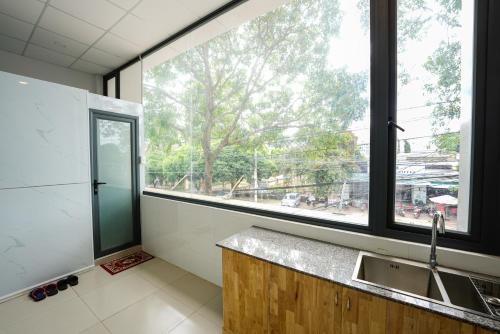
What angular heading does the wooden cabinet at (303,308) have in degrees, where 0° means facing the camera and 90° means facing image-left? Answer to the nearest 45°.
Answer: approximately 45°

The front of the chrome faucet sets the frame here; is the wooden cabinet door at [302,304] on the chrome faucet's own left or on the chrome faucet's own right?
on the chrome faucet's own right

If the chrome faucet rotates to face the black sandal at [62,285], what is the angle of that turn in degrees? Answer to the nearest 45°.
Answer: approximately 90° to its right

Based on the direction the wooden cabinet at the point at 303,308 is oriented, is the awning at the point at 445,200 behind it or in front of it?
behind

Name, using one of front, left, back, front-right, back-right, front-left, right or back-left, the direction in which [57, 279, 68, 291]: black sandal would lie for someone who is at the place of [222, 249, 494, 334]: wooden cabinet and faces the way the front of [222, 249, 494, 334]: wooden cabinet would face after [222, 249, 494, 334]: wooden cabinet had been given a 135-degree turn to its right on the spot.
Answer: left

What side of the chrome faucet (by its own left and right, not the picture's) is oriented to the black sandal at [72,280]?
right

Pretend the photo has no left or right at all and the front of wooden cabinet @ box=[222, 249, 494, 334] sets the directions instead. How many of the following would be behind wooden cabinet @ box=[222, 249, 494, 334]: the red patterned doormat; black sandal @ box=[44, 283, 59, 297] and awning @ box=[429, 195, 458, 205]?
1

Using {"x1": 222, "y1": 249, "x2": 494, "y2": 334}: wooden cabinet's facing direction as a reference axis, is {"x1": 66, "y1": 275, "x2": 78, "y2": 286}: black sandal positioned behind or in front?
in front

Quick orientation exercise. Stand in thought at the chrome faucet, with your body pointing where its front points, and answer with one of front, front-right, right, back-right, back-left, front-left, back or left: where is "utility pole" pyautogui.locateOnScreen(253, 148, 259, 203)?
back-right
